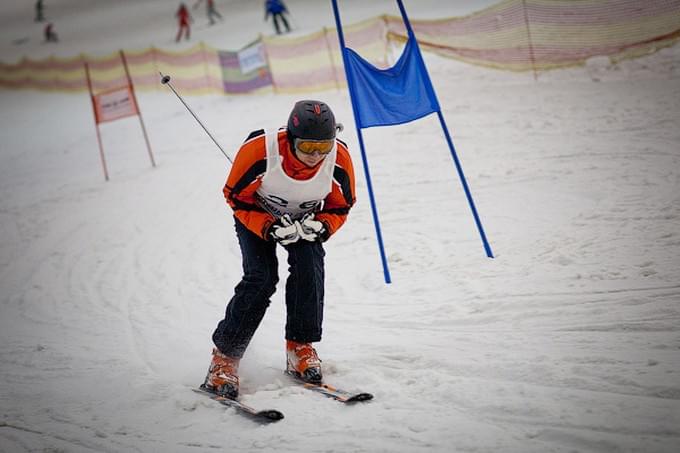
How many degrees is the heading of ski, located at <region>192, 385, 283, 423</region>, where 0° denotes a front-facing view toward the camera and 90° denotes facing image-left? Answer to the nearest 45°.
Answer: approximately 315°

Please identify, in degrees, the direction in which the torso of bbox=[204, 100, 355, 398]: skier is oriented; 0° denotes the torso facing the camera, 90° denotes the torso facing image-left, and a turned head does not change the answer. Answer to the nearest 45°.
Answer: approximately 315°

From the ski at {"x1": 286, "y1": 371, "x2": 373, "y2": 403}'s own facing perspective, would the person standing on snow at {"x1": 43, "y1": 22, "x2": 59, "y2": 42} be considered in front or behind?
behind

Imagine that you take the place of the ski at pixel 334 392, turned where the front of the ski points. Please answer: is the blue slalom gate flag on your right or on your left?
on your left

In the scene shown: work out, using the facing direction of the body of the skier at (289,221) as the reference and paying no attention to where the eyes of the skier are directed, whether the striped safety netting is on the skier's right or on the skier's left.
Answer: on the skier's left

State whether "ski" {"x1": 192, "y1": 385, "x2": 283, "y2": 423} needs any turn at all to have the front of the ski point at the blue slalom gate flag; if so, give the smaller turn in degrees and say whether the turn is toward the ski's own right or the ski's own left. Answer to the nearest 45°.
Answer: approximately 90° to the ski's own left
